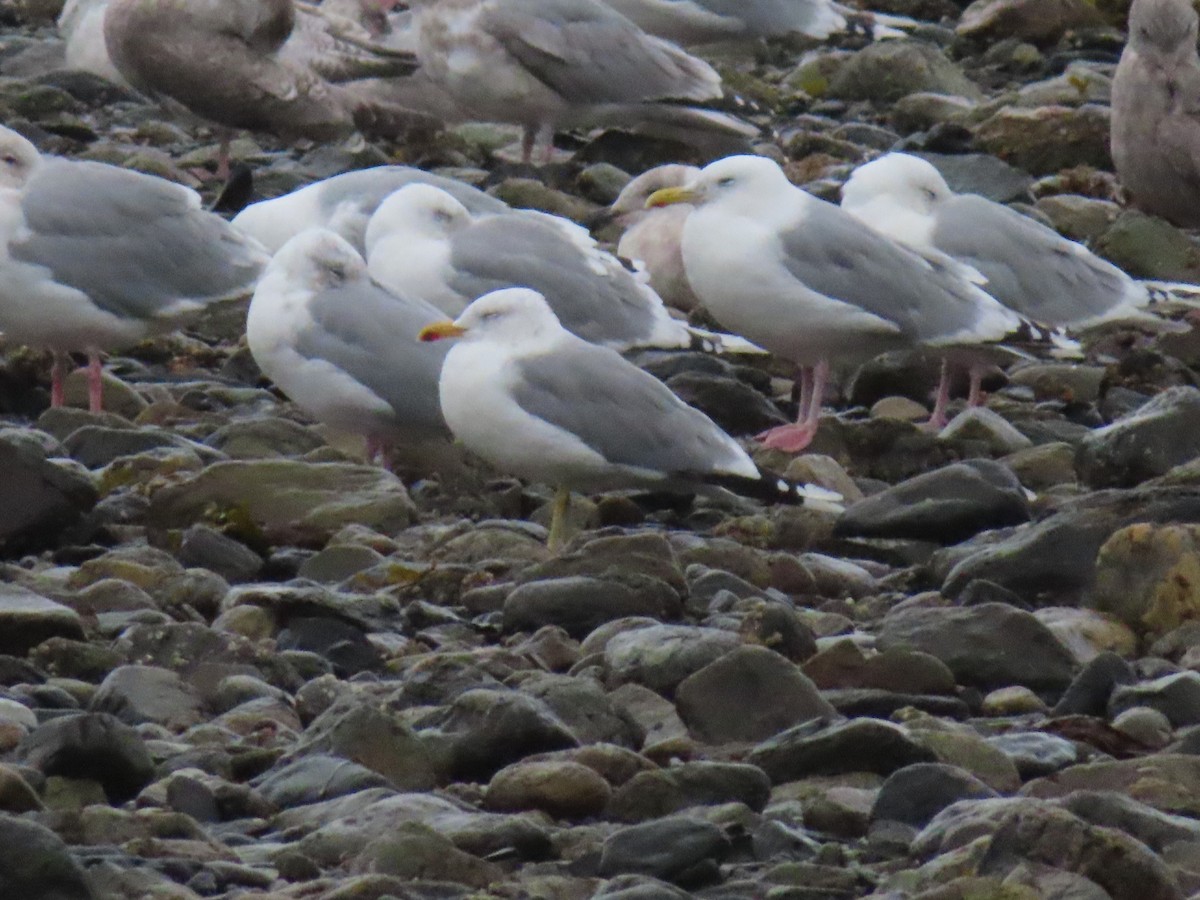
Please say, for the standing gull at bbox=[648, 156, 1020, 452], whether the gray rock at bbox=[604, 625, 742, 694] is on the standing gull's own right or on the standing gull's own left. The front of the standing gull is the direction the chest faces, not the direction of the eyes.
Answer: on the standing gull's own left

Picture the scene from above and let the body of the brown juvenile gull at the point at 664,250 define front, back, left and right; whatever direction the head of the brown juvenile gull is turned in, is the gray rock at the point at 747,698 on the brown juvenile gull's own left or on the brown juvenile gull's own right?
on the brown juvenile gull's own left

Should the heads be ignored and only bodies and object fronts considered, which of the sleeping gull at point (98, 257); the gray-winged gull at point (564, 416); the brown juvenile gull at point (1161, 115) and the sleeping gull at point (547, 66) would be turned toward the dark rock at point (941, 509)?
the brown juvenile gull

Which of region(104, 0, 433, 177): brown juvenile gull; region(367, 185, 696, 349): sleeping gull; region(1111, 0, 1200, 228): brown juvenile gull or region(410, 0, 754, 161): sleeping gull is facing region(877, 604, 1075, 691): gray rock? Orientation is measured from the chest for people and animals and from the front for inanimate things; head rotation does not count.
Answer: region(1111, 0, 1200, 228): brown juvenile gull

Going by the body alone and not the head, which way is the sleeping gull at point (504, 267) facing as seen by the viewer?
to the viewer's left

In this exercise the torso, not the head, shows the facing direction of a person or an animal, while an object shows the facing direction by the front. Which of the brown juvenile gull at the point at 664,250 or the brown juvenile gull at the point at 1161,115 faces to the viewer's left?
the brown juvenile gull at the point at 664,250

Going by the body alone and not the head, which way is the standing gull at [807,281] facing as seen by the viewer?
to the viewer's left

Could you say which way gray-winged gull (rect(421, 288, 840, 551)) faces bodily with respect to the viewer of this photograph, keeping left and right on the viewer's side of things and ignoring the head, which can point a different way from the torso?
facing to the left of the viewer

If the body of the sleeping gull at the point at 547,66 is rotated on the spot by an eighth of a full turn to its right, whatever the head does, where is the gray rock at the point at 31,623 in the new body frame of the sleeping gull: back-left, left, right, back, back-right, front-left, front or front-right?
back-left

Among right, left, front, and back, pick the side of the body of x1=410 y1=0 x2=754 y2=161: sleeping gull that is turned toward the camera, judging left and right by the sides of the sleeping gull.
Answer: left

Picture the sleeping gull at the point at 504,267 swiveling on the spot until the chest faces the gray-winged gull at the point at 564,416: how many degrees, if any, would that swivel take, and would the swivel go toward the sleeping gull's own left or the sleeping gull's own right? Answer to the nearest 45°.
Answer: approximately 90° to the sleeping gull's own left
